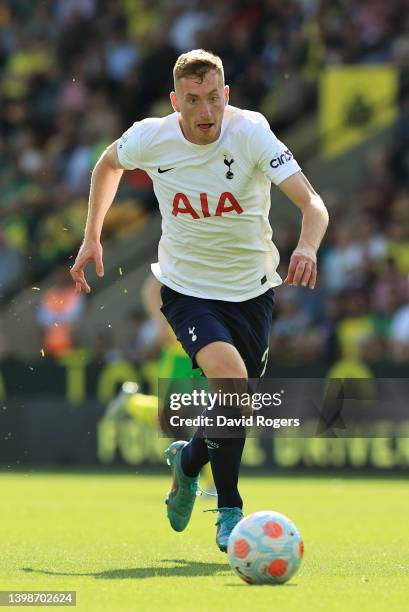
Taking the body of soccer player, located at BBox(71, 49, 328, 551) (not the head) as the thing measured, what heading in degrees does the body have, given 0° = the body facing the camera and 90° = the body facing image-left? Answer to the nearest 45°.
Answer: approximately 0°
